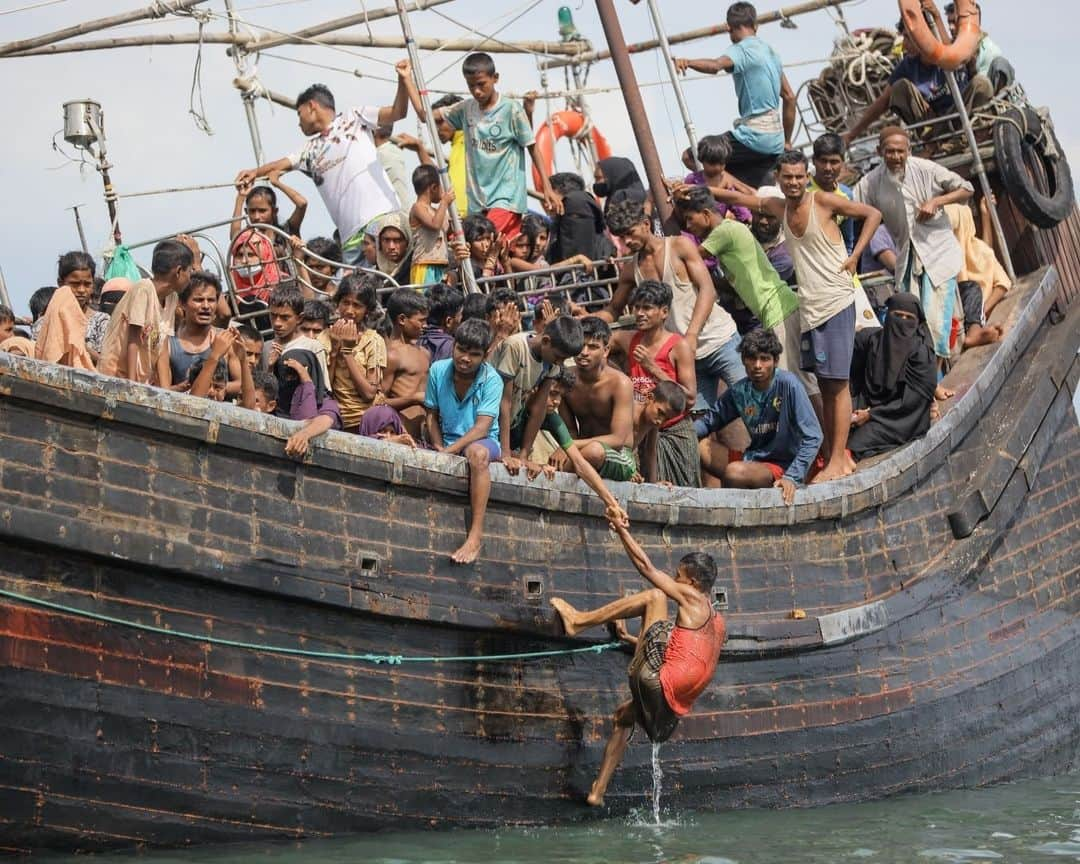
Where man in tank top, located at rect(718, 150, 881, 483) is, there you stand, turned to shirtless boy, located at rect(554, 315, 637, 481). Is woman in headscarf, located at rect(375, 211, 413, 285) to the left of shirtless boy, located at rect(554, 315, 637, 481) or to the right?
right

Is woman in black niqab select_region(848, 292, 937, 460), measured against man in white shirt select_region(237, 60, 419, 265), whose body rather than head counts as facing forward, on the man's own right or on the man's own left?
on the man's own left

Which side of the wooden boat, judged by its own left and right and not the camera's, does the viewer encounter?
right

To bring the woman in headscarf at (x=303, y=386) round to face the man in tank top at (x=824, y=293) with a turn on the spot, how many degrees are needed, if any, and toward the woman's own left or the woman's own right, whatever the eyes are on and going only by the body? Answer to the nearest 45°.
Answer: approximately 135° to the woman's own left
